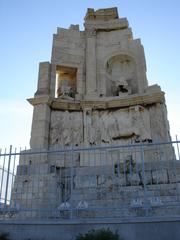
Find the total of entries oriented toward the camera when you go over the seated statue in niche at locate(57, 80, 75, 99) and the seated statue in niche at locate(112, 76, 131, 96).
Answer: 2

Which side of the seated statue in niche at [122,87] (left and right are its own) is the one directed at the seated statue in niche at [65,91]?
right

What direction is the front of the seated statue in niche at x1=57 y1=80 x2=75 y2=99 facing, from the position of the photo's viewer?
facing the viewer

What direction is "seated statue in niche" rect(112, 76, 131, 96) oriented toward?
toward the camera

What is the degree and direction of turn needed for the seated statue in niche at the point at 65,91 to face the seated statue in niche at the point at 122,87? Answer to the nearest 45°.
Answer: approximately 90° to its left

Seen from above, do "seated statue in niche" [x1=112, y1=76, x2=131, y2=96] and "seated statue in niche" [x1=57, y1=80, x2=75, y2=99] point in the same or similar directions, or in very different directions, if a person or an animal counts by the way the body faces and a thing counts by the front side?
same or similar directions
